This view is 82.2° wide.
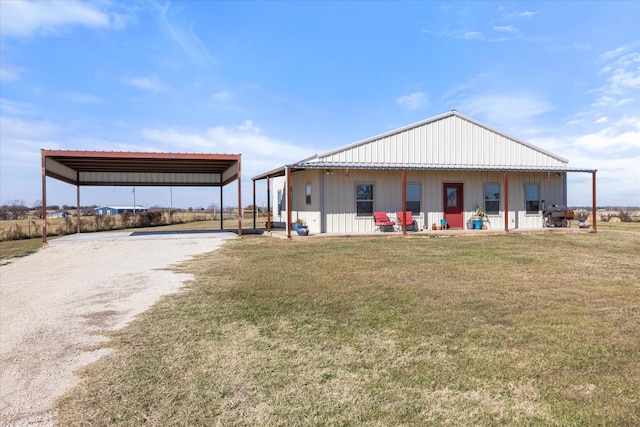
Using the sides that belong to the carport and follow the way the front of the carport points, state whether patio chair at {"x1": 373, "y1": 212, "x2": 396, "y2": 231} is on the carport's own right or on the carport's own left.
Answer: on the carport's own left

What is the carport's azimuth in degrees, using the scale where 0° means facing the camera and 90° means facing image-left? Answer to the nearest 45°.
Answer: approximately 0°

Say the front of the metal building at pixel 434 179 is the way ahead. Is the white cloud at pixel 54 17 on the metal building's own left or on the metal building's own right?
on the metal building's own right

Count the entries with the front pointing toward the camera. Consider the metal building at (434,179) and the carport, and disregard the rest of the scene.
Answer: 2

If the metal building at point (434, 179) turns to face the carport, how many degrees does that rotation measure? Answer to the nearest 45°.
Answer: approximately 90° to its right

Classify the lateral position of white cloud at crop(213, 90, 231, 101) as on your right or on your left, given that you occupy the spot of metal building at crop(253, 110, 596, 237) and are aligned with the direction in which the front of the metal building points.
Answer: on your right
